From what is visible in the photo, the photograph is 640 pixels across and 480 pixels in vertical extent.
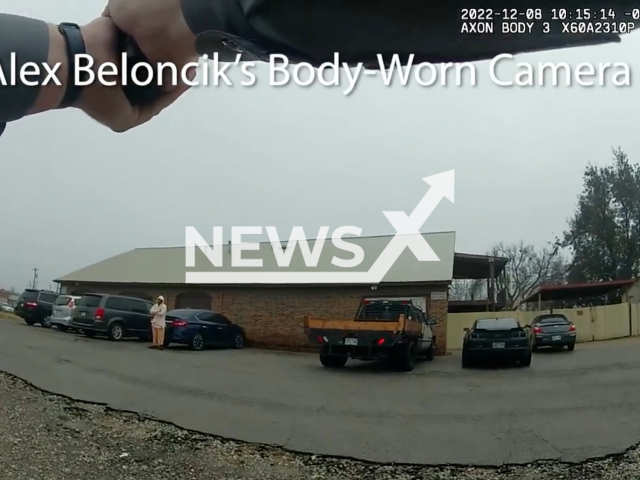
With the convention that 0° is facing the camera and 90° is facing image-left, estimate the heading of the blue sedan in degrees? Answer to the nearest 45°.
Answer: approximately 225°

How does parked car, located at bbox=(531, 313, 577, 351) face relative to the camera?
away from the camera

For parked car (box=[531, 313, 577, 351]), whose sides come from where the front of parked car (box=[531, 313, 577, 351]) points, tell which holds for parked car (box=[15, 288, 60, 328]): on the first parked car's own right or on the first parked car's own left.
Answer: on the first parked car's own left

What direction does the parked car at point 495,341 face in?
away from the camera

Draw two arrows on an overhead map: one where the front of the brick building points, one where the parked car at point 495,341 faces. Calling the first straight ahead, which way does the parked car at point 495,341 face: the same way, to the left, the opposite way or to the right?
the opposite way

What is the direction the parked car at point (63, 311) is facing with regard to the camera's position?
facing away from the viewer and to the right of the viewer

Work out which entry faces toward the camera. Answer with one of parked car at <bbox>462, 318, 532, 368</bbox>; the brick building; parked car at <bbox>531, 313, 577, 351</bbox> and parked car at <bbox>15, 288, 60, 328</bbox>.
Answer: the brick building

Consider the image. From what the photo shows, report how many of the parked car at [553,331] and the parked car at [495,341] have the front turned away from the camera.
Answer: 2
